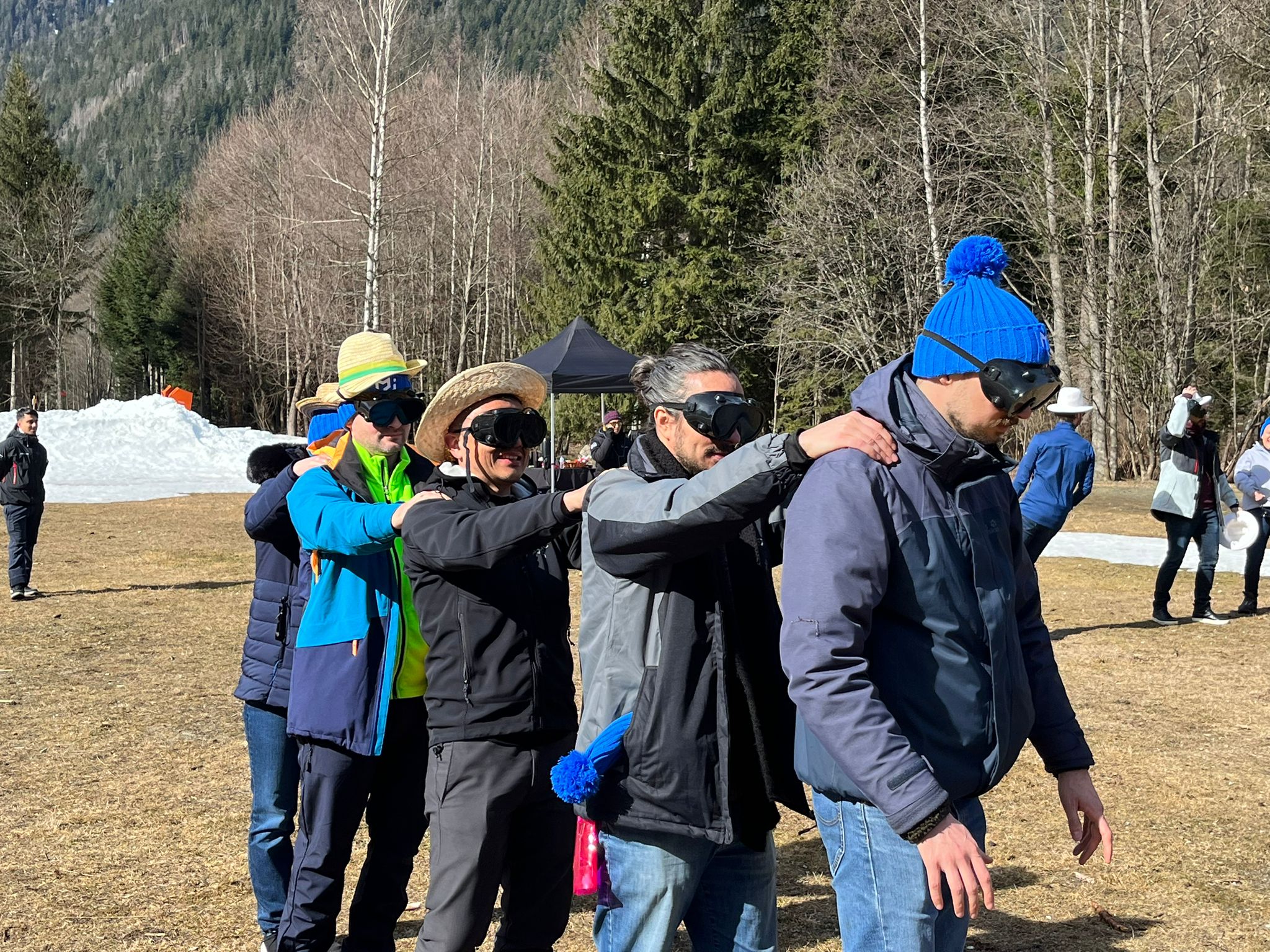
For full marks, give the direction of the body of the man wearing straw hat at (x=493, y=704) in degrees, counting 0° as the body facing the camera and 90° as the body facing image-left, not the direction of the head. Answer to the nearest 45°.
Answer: approximately 315°

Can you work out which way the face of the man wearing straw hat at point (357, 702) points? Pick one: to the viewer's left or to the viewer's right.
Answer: to the viewer's right

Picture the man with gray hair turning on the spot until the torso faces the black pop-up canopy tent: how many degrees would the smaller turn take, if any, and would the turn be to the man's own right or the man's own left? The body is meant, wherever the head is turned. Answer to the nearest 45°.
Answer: approximately 135° to the man's own left

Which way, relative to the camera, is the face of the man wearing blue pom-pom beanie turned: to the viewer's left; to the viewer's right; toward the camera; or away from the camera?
to the viewer's right

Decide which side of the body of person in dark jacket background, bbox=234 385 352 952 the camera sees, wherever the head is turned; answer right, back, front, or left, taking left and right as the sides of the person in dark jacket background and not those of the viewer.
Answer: right

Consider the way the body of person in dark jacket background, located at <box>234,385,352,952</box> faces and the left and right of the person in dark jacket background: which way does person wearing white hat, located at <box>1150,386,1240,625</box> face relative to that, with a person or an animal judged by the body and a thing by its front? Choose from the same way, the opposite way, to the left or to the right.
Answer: to the right

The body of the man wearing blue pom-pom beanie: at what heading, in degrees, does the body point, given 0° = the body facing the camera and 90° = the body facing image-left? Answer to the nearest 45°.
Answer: approximately 315°
